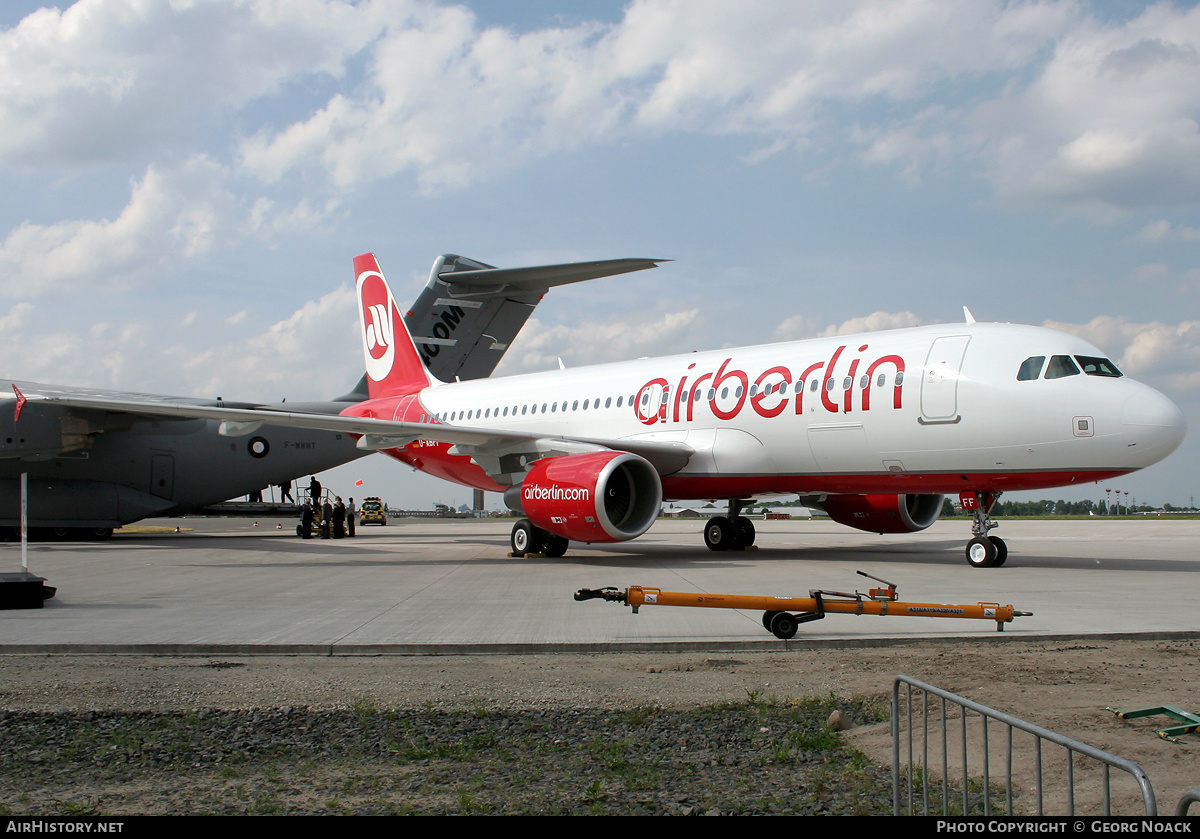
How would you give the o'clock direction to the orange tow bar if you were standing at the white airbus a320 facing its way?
The orange tow bar is roughly at 2 o'clock from the white airbus a320.

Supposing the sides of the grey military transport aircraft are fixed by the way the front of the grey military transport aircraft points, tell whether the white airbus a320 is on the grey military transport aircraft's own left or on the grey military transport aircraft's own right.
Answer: on the grey military transport aircraft's own left

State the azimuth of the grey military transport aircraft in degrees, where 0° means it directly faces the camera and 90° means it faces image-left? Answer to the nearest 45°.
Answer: approximately 45°

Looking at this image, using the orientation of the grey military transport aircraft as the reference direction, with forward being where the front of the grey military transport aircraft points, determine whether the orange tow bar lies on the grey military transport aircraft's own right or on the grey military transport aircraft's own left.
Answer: on the grey military transport aircraft's own left

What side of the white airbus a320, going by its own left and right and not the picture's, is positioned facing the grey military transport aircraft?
back

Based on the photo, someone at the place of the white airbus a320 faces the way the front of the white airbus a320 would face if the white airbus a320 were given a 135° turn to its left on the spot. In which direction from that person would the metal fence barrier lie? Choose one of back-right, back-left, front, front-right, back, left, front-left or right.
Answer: back

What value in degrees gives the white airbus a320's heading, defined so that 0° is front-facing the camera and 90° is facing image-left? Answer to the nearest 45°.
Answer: approximately 315°

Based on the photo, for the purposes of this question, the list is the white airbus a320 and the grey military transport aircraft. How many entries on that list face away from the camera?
0

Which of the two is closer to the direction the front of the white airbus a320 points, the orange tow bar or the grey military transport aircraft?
the orange tow bar
